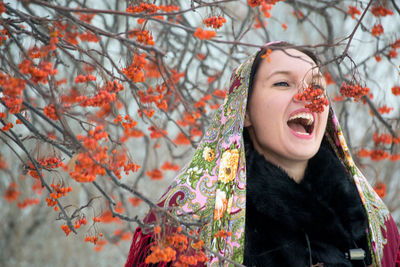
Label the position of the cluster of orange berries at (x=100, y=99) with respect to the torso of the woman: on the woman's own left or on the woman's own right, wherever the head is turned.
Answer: on the woman's own right

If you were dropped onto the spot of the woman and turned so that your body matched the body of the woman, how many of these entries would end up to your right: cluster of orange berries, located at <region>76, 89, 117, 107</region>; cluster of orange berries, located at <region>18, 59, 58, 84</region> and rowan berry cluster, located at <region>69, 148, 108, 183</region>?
3

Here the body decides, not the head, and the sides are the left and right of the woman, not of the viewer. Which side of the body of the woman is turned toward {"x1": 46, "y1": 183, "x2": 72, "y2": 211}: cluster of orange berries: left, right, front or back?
right

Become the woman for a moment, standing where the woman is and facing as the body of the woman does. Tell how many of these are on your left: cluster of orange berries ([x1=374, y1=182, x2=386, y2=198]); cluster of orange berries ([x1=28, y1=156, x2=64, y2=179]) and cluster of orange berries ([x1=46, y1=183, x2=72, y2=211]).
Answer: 1

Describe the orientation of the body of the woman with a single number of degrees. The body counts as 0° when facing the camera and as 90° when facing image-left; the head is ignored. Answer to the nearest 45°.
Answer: approximately 315°

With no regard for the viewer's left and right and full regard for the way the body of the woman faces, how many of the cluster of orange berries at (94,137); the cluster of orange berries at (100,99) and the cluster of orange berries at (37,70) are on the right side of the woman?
3

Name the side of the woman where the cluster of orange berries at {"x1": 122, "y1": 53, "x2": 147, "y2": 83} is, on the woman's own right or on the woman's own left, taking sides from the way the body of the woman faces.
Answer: on the woman's own right

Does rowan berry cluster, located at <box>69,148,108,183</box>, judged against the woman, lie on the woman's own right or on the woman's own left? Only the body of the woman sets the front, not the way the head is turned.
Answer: on the woman's own right

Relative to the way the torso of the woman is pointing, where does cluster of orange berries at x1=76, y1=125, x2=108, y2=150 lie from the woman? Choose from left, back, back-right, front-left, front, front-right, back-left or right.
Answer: right

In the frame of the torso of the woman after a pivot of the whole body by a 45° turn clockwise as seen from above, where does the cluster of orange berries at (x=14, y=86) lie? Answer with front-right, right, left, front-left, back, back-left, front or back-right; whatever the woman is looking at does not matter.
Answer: front-right

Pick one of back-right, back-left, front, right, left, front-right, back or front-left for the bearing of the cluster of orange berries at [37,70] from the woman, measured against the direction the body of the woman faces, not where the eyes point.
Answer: right
